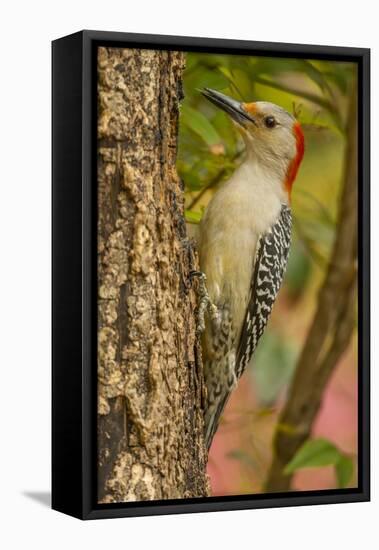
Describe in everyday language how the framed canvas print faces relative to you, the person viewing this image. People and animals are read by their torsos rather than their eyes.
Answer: facing the viewer and to the right of the viewer
